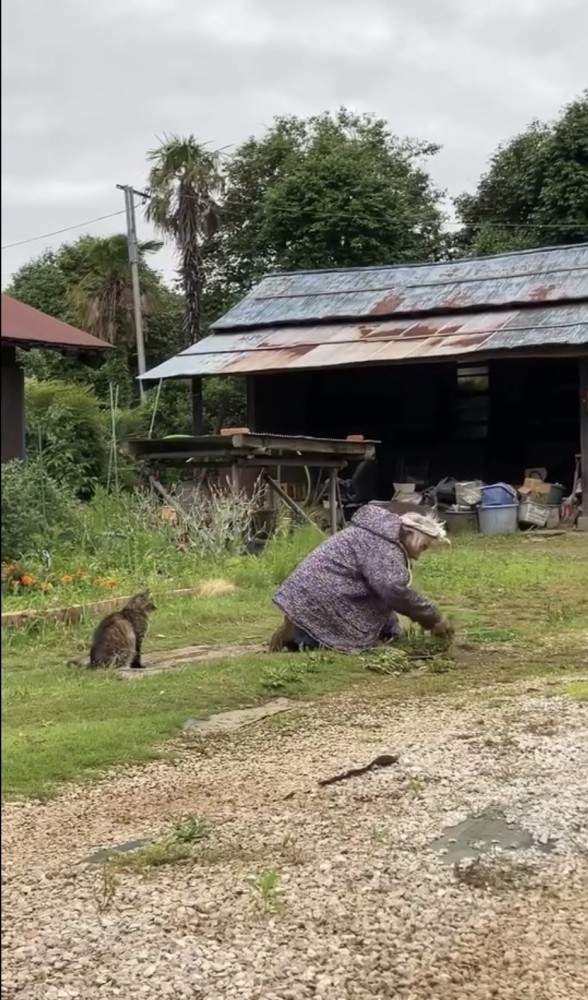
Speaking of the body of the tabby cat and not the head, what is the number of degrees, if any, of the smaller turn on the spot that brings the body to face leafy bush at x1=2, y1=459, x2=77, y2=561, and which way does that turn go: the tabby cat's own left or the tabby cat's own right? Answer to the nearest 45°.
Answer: approximately 90° to the tabby cat's own left

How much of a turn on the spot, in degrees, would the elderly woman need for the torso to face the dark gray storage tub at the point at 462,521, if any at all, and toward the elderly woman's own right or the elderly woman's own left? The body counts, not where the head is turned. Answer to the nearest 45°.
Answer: approximately 90° to the elderly woman's own left

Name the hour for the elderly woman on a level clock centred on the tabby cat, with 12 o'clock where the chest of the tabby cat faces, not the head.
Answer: The elderly woman is roughly at 12 o'clock from the tabby cat.

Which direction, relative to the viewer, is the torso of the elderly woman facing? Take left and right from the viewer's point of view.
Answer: facing to the right of the viewer

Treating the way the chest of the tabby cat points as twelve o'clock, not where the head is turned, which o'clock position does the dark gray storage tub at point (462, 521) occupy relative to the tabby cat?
The dark gray storage tub is roughly at 10 o'clock from the tabby cat.

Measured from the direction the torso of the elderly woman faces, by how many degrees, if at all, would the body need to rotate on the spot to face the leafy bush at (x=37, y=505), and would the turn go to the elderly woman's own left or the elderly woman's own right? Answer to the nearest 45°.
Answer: approximately 135° to the elderly woman's own left

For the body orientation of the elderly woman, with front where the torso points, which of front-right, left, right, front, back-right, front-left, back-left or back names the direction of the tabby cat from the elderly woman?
back

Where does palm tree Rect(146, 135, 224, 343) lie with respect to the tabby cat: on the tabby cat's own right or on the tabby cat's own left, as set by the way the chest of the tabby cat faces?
on the tabby cat's own left

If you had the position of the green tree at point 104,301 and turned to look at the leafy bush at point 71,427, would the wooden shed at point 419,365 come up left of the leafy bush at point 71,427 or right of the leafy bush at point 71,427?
left

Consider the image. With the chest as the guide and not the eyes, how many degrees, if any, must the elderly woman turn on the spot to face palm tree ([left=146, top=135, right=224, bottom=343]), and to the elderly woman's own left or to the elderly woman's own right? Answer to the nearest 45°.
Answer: approximately 90° to the elderly woman's own left

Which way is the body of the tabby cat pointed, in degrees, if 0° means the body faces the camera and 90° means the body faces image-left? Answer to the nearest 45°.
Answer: approximately 270°

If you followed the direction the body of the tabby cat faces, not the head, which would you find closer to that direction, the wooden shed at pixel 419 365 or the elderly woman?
the elderly woman
